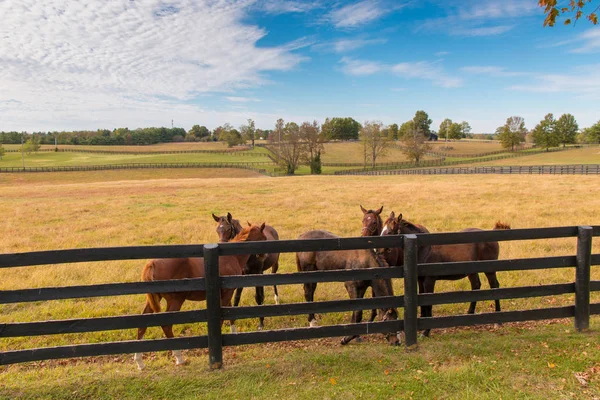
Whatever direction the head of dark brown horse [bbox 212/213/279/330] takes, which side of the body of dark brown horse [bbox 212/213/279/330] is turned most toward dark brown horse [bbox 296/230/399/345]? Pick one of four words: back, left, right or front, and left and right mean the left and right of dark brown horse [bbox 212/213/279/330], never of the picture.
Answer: left

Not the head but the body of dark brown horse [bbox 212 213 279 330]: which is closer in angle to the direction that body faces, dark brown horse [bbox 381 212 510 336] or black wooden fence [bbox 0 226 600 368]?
the black wooden fence

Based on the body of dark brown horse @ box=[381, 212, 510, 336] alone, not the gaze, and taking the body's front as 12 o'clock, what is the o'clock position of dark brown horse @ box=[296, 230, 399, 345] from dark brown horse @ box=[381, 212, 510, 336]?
dark brown horse @ box=[296, 230, 399, 345] is roughly at 12 o'clock from dark brown horse @ box=[381, 212, 510, 336].

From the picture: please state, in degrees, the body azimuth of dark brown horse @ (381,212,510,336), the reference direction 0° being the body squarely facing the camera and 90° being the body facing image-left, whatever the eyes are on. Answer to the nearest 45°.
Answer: approximately 45°

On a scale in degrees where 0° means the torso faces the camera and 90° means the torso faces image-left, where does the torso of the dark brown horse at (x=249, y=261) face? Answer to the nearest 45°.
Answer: approximately 45°
